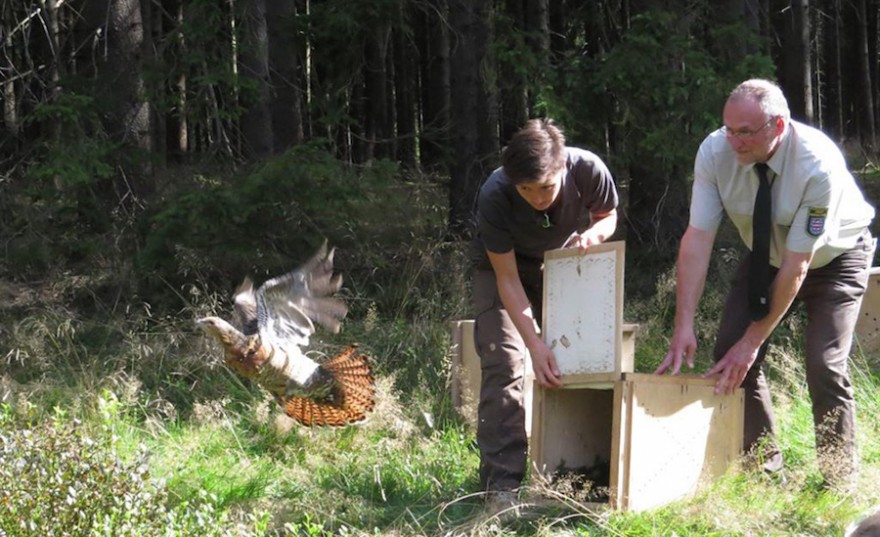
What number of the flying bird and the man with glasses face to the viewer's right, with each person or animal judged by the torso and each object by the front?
0

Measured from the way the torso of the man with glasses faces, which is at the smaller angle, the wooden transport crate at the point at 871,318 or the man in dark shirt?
the man in dark shirt

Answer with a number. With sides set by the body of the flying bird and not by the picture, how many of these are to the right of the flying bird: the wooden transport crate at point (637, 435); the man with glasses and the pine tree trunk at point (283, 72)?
1

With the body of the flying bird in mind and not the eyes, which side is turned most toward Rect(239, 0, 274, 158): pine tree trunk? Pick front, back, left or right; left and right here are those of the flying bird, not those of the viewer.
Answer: right

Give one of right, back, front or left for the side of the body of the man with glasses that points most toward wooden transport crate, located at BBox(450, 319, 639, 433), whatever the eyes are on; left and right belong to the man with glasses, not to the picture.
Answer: right

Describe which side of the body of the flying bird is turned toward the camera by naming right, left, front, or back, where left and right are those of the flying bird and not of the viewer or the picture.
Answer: left

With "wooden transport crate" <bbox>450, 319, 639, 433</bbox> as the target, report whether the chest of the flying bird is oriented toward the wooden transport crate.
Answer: no

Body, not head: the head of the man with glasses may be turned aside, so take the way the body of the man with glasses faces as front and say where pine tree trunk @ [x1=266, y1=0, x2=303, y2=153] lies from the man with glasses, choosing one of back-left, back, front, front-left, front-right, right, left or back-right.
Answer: right

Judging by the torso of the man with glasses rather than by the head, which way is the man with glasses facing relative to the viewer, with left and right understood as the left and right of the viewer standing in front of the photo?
facing the viewer and to the left of the viewer

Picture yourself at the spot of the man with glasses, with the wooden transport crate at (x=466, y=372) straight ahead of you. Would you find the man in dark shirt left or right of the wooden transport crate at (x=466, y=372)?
left

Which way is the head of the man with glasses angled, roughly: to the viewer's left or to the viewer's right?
to the viewer's left

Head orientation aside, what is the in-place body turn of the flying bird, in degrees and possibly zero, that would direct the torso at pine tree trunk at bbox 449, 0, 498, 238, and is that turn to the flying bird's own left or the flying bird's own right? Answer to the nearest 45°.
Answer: approximately 135° to the flying bird's own right

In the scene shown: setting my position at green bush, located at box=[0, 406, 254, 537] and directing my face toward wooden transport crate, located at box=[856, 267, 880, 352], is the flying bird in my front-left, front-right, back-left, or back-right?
front-left
